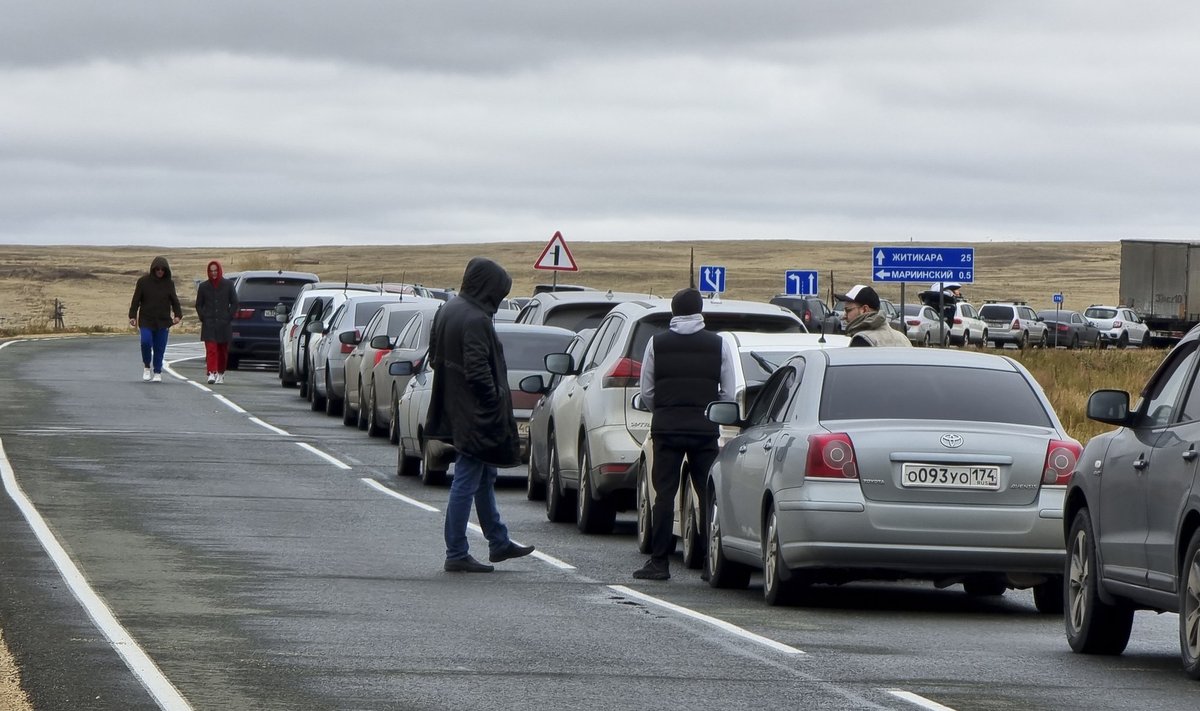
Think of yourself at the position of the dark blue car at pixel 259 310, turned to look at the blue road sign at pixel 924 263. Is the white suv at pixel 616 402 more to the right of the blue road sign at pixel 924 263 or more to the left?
right

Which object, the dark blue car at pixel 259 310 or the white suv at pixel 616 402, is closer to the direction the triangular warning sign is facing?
the white suv

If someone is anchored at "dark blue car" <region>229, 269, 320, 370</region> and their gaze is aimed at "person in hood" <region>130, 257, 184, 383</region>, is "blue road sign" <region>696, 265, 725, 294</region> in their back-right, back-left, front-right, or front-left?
back-left

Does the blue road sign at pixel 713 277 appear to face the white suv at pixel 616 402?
yes

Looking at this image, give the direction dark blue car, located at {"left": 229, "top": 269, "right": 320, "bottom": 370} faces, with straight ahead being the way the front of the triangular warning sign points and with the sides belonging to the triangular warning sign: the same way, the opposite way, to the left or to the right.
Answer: the opposite way

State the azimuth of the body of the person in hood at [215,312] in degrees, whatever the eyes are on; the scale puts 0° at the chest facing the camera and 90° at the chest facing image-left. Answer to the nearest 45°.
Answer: approximately 0°

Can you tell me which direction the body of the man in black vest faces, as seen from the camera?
away from the camera

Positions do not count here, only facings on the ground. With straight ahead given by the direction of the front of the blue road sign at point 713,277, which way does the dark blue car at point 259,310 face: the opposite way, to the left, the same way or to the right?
the opposite way

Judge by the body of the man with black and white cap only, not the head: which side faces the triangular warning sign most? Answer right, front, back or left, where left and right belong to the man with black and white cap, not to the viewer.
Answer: right

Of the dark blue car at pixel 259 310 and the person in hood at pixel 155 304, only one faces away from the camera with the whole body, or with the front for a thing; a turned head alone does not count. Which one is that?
the dark blue car

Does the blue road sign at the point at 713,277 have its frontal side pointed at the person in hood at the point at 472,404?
yes

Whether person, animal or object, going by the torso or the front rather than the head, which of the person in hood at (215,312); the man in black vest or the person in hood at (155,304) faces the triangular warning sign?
the man in black vest
